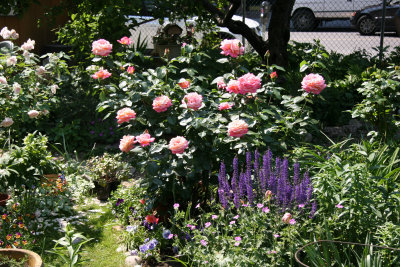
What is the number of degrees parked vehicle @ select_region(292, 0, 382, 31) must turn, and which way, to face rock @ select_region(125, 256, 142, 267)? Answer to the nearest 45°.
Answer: approximately 90° to its left

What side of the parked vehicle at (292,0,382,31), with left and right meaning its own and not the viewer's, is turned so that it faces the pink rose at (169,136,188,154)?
left

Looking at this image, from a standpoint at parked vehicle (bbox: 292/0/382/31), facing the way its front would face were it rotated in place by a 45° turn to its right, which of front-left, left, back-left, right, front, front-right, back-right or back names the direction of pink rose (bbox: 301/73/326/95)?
back-left

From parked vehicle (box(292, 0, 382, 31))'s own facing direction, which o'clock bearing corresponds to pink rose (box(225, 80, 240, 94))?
The pink rose is roughly at 9 o'clock from the parked vehicle.

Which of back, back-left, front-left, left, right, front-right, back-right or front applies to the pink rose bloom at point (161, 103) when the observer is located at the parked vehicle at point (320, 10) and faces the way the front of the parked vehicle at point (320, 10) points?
left

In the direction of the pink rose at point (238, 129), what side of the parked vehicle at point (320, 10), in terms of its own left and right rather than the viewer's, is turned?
left
